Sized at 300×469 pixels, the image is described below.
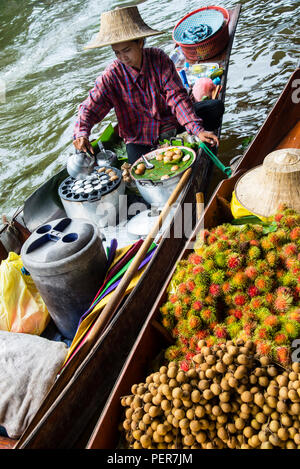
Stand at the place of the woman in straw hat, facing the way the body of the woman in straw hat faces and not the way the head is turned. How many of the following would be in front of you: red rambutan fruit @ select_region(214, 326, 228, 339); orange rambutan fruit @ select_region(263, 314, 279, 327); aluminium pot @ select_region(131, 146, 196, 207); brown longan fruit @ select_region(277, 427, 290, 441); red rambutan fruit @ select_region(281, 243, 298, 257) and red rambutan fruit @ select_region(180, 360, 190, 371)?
6

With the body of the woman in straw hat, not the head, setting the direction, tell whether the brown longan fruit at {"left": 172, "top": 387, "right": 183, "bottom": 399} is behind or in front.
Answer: in front

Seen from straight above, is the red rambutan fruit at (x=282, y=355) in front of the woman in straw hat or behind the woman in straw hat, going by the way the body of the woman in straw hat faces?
in front

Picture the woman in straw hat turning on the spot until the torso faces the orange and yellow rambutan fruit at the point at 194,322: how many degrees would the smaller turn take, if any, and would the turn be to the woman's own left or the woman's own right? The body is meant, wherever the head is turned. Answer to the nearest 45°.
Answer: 0° — they already face it

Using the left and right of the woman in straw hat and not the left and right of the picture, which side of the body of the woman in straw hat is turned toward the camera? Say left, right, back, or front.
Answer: front

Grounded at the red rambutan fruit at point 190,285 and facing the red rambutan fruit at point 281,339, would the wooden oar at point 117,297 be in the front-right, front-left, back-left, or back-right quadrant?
back-right

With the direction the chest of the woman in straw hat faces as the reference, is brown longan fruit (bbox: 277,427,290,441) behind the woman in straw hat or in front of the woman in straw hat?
in front

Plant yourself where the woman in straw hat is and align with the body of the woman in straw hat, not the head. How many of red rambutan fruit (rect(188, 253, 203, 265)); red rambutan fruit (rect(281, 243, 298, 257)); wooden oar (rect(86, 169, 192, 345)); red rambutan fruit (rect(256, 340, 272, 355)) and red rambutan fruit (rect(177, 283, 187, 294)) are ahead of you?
5

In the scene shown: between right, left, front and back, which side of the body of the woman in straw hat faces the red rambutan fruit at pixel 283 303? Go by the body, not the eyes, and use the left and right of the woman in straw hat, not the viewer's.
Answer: front

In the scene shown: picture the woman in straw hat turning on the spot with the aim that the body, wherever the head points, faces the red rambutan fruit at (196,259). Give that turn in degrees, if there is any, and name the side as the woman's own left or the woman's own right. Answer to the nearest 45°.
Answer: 0° — they already face it

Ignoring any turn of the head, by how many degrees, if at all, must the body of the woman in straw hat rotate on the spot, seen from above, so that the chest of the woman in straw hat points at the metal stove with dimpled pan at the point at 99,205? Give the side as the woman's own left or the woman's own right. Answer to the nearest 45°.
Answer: approximately 45° to the woman's own right

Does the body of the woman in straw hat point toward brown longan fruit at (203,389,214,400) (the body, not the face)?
yes

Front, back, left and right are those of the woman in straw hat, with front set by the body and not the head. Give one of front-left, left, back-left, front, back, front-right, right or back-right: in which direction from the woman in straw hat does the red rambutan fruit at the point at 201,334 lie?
front

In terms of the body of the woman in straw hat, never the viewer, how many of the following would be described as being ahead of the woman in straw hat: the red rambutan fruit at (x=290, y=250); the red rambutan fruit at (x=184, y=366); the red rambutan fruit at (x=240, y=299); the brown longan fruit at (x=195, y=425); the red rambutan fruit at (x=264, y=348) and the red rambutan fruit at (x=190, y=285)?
6

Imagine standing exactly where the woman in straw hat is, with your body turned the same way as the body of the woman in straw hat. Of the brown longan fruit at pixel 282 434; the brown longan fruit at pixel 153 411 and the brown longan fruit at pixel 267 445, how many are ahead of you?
3

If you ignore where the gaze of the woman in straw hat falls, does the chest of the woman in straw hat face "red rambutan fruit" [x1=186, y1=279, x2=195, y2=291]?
yes
